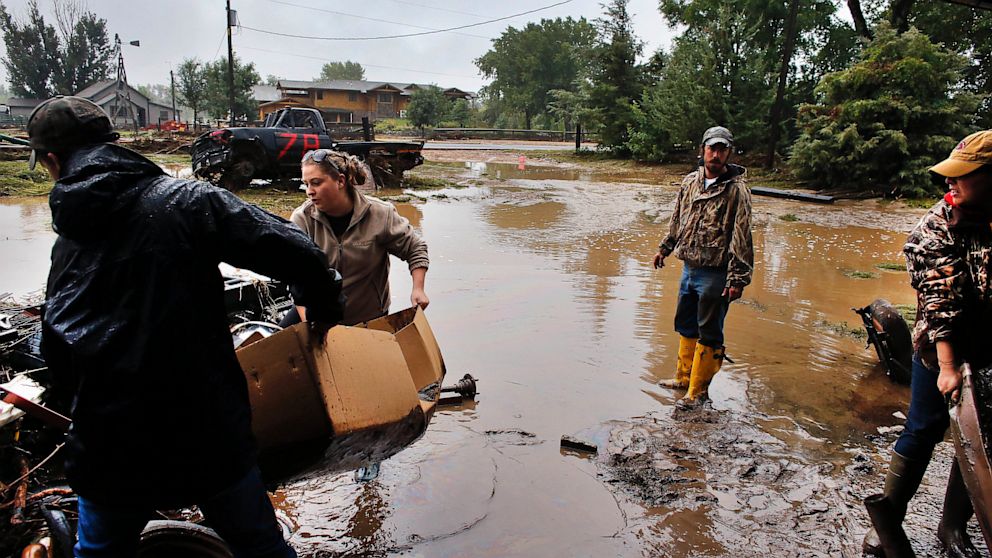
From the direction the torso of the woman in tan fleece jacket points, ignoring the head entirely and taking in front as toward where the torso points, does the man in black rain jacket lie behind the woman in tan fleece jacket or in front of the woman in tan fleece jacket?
in front

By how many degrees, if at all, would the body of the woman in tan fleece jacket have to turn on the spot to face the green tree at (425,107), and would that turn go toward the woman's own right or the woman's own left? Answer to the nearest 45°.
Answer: approximately 135° to the woman's own right

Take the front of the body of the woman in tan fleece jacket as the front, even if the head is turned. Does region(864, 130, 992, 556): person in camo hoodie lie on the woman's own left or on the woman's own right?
on the woman's own left

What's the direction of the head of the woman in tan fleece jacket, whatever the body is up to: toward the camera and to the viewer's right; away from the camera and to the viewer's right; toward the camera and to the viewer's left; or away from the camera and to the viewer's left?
toward the camera and to the viewer's left

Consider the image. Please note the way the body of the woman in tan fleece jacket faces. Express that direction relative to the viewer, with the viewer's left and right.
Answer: facing the viewer and to the left of the viewer
